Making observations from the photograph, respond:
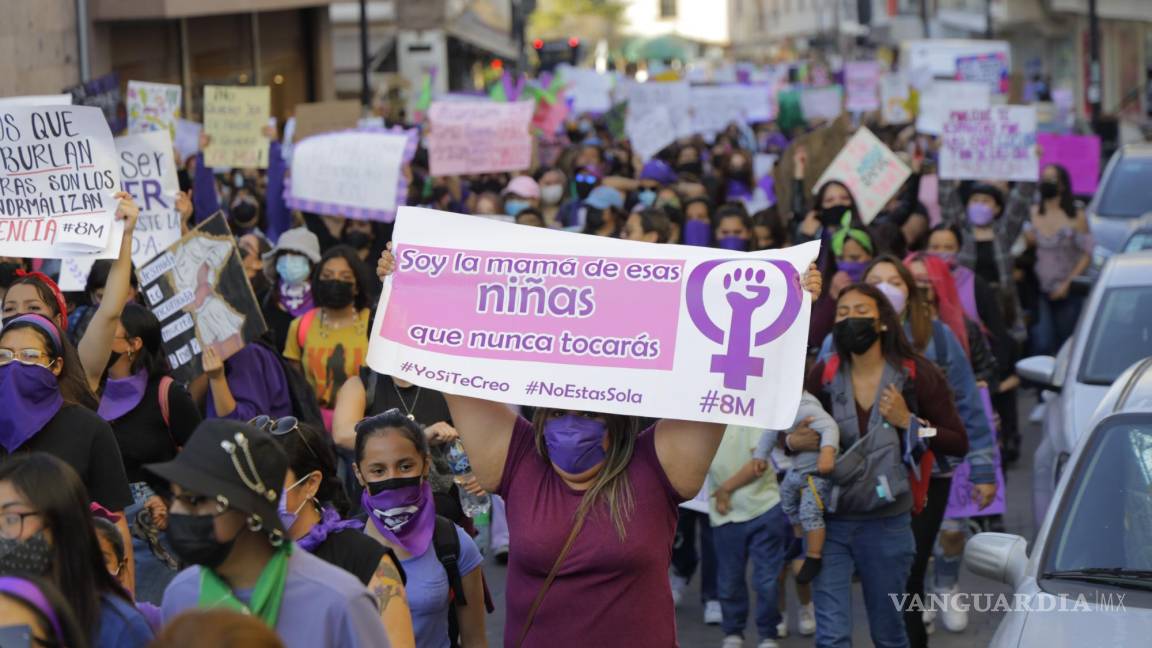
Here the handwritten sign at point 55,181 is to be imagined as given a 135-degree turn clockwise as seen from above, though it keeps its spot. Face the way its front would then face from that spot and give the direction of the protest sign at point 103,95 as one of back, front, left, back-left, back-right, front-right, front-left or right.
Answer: front-right

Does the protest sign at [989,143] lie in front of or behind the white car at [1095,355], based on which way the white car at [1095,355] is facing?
behind

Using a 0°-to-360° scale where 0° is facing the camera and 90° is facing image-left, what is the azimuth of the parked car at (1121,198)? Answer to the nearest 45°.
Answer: approximately 0°

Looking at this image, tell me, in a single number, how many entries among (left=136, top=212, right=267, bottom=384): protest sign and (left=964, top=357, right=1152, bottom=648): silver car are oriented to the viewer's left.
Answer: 0

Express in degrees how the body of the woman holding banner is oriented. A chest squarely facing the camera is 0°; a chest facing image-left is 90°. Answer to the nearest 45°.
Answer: approximately 0°
